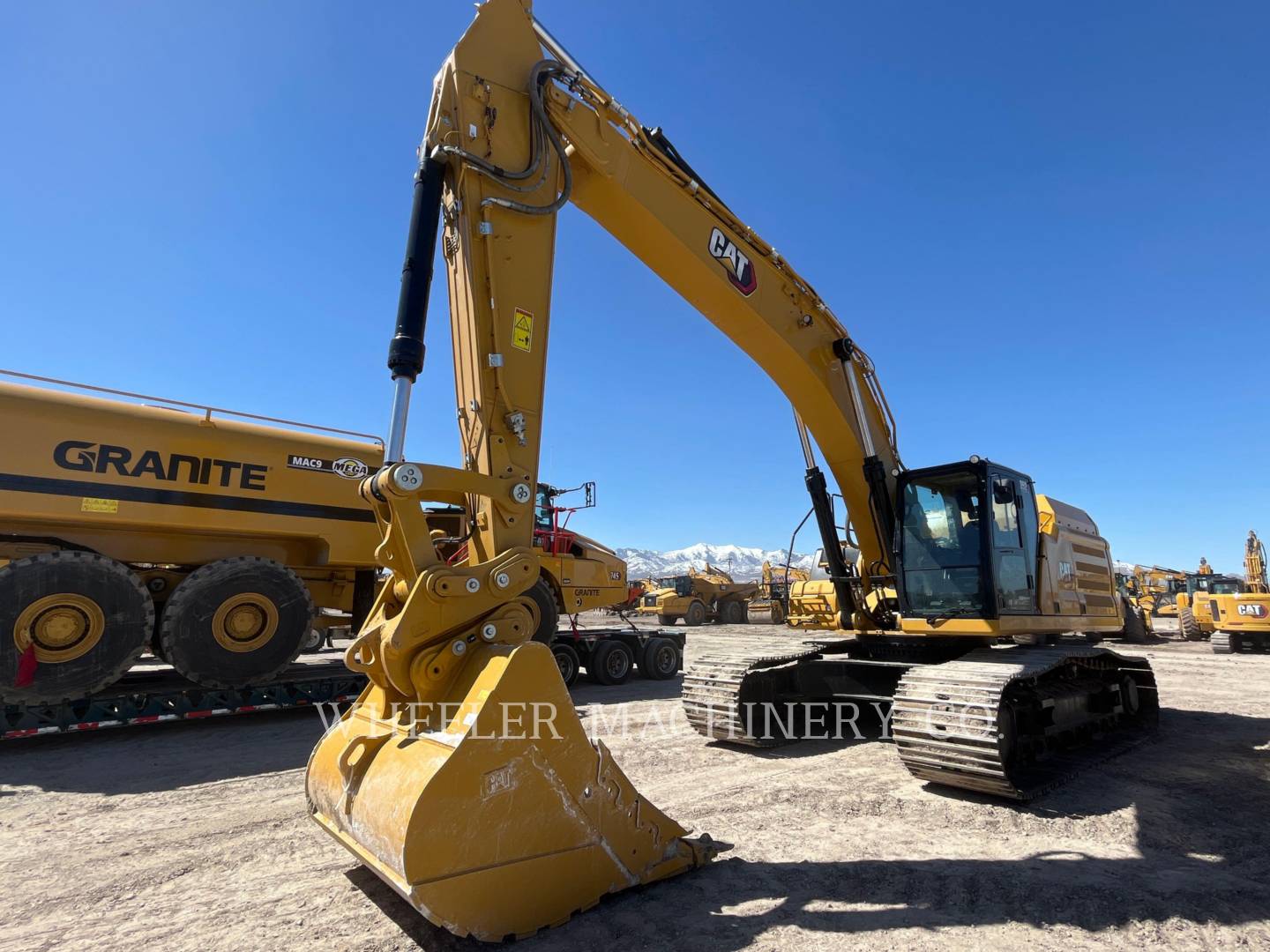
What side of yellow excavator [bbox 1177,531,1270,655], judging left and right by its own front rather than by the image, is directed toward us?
back

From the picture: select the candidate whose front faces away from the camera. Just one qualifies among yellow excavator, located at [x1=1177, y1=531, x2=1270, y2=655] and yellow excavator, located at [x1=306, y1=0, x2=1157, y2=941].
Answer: yellow excavator, located at [x1=1177, y1=531, x2=1270, y2=655]

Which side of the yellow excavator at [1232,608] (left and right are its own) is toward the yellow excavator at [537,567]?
back

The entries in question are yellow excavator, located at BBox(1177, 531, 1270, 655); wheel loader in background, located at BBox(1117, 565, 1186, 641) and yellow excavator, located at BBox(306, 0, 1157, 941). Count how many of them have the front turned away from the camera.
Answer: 1

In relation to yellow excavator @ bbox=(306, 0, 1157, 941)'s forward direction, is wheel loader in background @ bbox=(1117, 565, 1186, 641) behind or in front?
behind

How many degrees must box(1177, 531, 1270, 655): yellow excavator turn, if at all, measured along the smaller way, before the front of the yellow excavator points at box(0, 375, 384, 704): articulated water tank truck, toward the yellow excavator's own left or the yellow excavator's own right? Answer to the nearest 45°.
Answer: approximately 180°

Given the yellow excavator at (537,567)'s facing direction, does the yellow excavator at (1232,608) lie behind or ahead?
behind

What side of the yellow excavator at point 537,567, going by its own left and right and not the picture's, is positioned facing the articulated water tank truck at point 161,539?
right

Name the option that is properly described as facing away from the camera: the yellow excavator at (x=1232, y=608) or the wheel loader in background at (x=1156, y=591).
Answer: the yellow excavator

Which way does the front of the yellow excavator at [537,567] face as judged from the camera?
facing the viewer and to the left of the viewer

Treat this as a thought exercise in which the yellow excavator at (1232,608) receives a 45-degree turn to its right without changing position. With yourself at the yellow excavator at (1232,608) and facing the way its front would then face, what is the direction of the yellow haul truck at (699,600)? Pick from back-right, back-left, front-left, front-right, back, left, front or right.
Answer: back-left

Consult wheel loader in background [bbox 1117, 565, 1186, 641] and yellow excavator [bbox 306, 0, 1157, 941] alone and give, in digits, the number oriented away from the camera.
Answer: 0

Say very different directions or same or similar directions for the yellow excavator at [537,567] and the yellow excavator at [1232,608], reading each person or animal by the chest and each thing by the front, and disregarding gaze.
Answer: very different directions

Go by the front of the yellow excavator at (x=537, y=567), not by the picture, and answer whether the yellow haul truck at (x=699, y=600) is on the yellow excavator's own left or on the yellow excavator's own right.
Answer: on the yellow excavator's own right

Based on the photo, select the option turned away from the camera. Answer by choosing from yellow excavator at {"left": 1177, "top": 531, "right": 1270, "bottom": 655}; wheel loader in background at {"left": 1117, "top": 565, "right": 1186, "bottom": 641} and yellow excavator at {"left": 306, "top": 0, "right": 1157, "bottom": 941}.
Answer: yellow excavator at {"left": 1177, "top": 531, "right": 1270, "bottom": 655}
